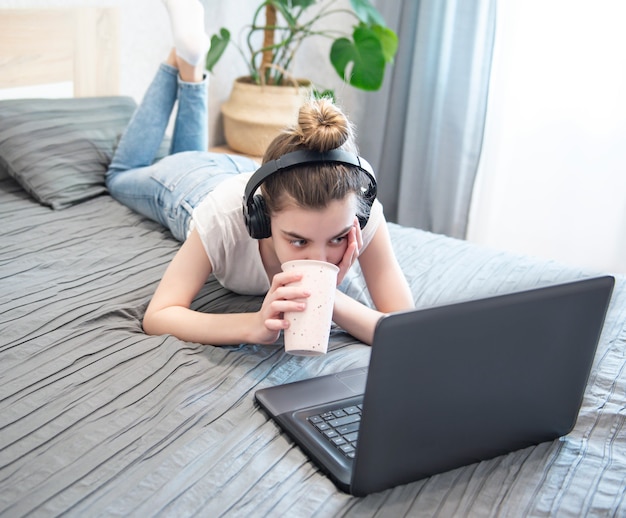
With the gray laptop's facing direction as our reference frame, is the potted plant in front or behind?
in front

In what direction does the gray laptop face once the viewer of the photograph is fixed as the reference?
facing away from the viewer and to the left of the viewer

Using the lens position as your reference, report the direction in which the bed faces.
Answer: facing the viewer and to the right of the viewer

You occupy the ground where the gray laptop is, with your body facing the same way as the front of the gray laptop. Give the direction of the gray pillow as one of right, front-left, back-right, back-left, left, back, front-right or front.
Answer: front

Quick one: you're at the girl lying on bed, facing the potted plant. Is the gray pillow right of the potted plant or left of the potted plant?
left

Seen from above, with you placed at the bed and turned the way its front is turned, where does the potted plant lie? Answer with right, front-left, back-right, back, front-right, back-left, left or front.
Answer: back-left
